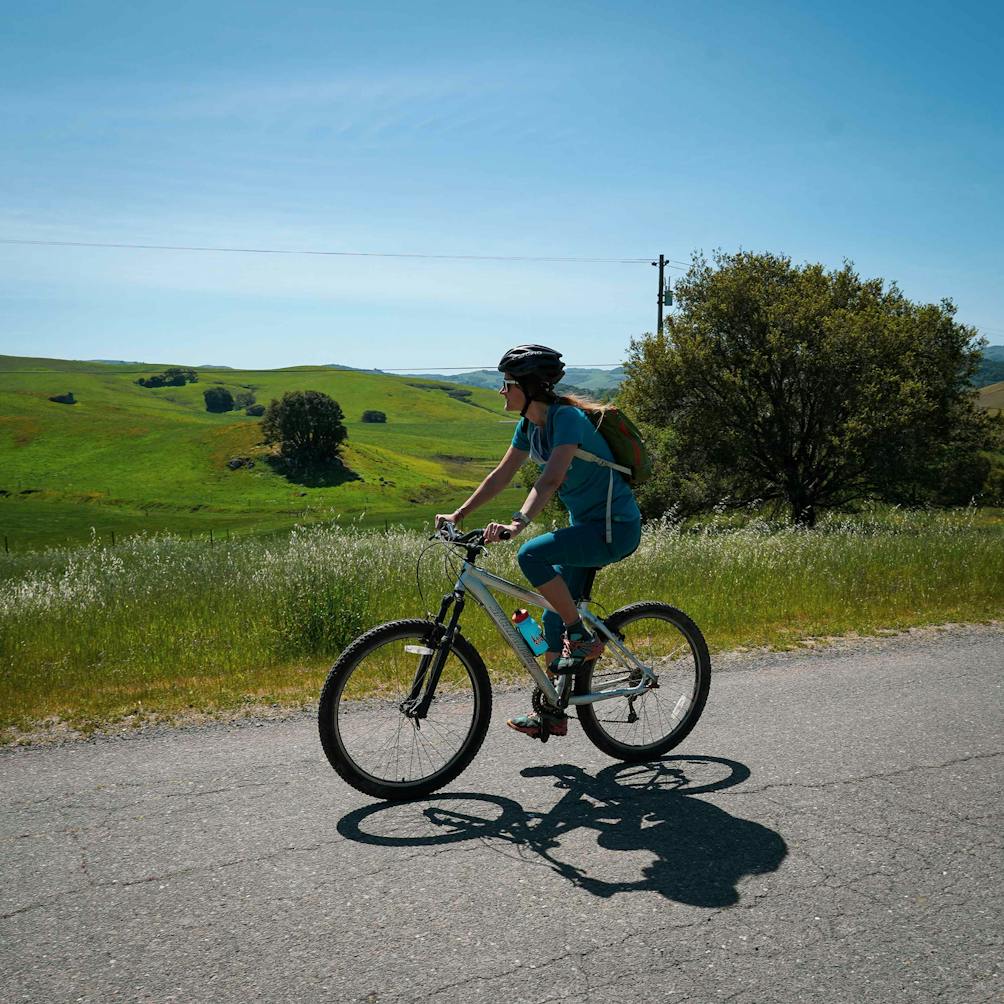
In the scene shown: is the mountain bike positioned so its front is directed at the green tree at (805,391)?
no

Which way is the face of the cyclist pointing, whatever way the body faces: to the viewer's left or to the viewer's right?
to the viewer's left

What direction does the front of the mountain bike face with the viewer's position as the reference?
facing the viewer and to the left of the viewer

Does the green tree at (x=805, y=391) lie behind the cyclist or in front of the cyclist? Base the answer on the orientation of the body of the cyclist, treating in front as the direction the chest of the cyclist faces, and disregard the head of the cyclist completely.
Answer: behind
